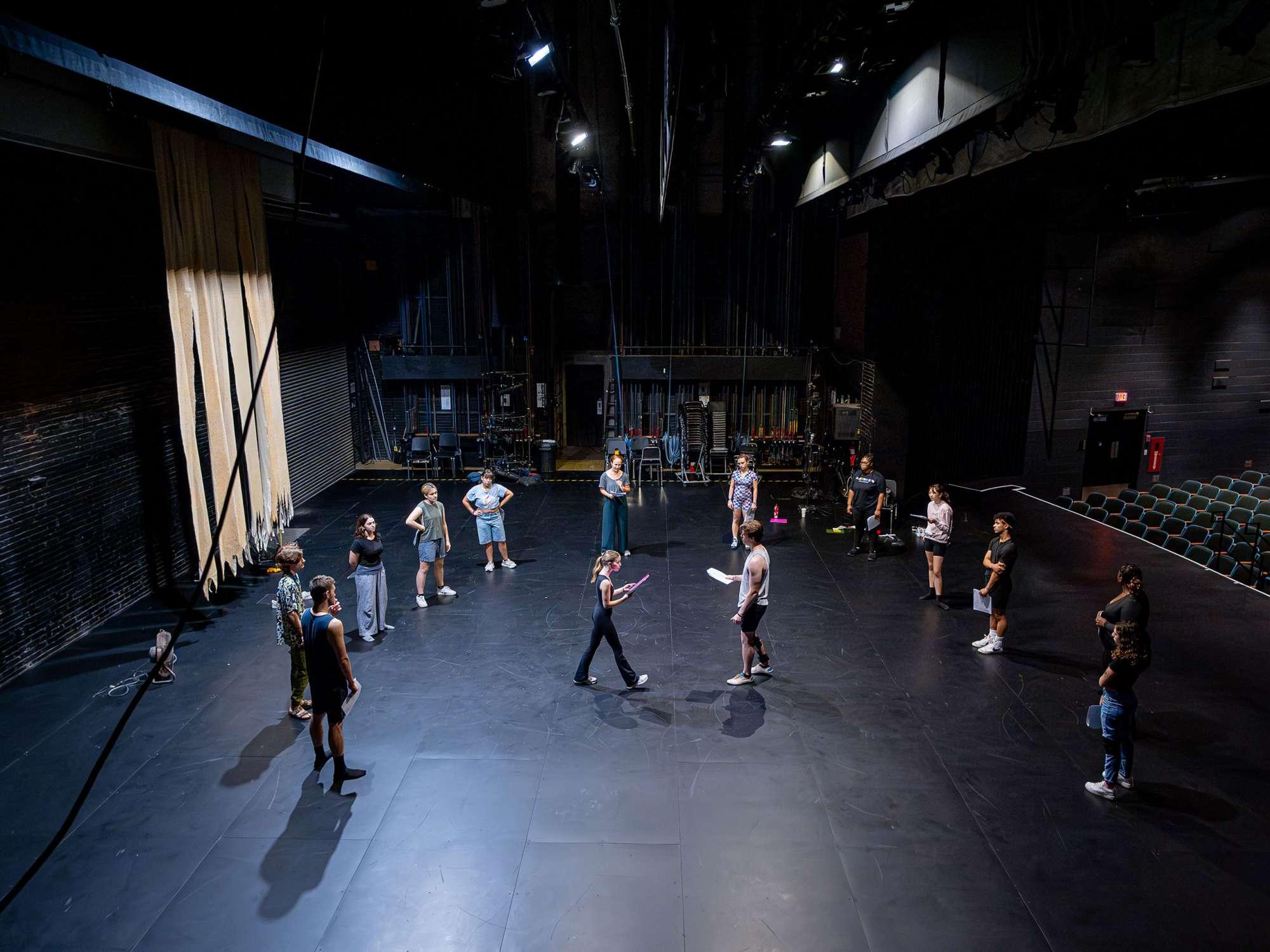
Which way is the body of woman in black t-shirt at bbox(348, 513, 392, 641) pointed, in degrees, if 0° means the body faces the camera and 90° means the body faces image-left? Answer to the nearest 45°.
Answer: approximately 315°

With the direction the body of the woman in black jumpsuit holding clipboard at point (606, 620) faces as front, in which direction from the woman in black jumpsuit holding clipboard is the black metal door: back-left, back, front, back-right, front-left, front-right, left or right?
front-left

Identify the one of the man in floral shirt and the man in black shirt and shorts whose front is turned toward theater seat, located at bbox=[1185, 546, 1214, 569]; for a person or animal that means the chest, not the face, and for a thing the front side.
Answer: the man in floral shirt

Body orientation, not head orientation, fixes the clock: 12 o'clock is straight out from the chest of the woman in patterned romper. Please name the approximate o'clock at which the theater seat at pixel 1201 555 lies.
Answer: The theater seat is roughly at 9 o'clock from the woman in patterned romper.

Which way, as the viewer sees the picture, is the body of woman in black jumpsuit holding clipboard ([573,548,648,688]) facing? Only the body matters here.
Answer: to the viewer's right

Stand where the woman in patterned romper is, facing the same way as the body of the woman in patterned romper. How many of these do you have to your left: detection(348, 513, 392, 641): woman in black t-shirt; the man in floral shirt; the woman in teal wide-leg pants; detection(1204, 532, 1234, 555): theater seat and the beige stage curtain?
1

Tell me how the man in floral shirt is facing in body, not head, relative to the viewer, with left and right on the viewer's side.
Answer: facing to the right of the viewer

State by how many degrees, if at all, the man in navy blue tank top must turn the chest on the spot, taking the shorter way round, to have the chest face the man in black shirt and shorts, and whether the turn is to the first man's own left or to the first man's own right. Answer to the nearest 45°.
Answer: approximately 45° to the first man's own right

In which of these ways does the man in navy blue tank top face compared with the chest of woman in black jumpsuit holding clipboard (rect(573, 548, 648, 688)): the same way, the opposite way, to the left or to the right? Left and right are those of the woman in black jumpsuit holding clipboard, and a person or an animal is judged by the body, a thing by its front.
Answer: to the left

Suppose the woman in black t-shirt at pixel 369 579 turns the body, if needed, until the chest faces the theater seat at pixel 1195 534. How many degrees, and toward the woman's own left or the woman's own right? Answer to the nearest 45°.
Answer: approximately 45° to the woman's own left

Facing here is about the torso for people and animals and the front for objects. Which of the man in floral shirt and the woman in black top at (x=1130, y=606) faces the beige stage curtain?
the woman in black top

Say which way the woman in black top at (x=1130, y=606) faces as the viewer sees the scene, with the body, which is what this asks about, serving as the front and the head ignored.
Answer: to the viewer's left

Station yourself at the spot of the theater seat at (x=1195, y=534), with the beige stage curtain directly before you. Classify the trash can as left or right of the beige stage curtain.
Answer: right

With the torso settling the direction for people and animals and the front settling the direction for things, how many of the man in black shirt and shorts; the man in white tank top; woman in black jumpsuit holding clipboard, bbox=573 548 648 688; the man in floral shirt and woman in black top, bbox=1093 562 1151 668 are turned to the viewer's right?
2

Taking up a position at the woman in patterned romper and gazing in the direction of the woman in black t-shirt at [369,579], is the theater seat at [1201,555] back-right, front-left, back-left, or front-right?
back-left

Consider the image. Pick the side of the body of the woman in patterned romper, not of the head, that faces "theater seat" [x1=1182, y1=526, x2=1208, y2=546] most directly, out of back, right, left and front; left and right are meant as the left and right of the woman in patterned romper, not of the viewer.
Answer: left

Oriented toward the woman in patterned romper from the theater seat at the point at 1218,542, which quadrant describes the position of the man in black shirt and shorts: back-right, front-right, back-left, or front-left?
front-left

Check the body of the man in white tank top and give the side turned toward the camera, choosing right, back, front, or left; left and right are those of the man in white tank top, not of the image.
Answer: left

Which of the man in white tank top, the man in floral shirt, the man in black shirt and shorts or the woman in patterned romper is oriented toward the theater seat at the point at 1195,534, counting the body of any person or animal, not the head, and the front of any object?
the man in floral shirt

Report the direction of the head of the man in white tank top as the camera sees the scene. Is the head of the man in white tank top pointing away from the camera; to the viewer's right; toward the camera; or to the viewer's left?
to the viewer's left
